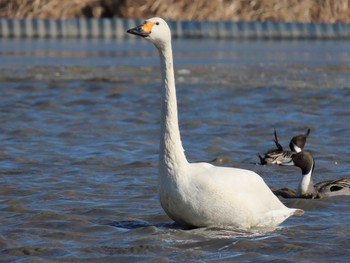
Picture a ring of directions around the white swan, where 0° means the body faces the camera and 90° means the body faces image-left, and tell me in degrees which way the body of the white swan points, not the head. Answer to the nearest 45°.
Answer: approximately 90°
